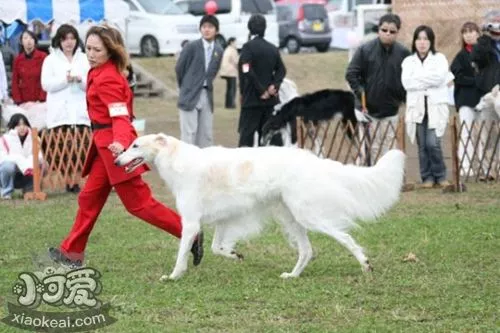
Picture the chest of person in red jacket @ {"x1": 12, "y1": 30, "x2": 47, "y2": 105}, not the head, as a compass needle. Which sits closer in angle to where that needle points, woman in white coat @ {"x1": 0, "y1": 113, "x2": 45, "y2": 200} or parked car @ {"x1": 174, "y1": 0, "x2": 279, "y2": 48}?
the woman in white coat

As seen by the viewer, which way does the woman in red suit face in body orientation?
to the viewer's left

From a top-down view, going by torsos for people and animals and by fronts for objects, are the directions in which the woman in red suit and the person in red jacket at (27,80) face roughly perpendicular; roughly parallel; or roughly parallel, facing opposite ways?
roughly perpendicular

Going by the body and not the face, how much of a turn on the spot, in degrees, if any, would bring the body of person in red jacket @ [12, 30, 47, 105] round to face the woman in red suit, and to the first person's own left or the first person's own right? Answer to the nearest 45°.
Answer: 0° — they already face them

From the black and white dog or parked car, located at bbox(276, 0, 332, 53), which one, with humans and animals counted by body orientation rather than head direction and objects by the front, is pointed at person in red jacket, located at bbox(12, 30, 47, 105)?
the black and white dog

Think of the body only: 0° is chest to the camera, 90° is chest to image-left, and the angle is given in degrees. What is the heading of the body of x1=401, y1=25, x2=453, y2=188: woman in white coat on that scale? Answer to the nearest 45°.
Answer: approximately 0°

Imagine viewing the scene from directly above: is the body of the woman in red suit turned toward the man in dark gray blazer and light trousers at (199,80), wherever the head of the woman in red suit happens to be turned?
no

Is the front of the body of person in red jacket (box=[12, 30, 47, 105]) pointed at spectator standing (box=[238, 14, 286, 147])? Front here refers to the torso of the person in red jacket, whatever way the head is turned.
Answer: no

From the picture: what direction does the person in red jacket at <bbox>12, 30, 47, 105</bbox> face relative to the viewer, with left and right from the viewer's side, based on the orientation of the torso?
facing the viewer

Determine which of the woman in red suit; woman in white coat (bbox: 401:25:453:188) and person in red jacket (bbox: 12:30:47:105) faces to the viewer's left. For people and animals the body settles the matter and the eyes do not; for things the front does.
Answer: the woman in red suit

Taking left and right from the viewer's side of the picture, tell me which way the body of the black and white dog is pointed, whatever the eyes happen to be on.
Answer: facing to the left of the viewer

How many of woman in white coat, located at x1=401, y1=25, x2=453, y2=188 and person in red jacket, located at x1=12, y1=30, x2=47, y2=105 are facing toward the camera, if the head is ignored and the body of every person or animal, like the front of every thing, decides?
2

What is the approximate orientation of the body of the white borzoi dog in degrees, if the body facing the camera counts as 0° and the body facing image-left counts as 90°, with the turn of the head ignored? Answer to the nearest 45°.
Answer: approximately 90°

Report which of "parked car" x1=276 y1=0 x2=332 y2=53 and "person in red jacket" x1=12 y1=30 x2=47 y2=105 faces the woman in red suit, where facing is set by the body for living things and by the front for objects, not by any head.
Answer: the person in red jacket

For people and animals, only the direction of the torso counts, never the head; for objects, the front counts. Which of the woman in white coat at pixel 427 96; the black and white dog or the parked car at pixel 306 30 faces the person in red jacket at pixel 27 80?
the black and white dog

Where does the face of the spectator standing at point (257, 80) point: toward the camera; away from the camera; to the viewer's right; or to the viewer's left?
away from the camera
